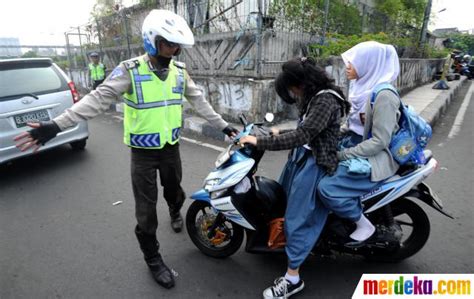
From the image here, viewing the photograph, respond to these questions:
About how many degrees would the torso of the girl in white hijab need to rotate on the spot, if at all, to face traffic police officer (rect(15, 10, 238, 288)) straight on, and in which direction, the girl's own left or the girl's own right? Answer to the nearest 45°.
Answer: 0° — they already face them

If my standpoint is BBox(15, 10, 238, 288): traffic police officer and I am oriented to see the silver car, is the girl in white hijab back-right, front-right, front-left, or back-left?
back-right

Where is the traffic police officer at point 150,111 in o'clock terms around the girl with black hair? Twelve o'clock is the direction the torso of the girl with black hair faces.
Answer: The traffic police officer is roughly at 12 o'clock from the girl with black hair.

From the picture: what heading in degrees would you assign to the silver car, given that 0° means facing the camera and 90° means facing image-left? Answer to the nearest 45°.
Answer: approximately 135°

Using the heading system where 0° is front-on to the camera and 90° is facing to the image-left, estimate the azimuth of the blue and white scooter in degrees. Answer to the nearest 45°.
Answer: approximately 90°

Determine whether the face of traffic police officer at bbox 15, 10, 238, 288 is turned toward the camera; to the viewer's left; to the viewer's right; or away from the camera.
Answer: to the viewer's right

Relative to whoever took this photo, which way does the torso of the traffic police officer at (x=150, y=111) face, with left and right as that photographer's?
facing the viewer and to the right of the viewer

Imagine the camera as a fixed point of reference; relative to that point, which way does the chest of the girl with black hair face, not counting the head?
to the viewer's left

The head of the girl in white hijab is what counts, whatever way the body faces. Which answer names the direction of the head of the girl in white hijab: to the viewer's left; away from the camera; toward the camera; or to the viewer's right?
to the viewer's left

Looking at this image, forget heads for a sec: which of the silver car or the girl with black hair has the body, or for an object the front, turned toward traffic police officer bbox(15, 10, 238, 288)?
the girl with black hair

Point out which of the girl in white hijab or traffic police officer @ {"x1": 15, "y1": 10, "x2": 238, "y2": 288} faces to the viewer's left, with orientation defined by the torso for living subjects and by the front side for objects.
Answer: the girl in white hijab

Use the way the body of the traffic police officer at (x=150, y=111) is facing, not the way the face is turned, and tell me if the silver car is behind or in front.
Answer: behind

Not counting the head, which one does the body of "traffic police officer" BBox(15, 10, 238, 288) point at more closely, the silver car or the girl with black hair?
the girl with black hair

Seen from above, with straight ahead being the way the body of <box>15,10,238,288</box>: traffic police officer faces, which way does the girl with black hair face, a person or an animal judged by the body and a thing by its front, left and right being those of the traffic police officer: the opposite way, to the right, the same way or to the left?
to the right

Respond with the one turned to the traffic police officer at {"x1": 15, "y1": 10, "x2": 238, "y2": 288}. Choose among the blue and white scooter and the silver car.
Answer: the blue and white scooter

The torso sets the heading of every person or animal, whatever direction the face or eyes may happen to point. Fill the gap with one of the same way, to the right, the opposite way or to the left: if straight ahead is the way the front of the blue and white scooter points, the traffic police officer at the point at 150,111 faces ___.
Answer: to the left

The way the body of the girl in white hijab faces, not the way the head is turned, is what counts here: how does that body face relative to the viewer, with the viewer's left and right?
facing to the left of the viewer
